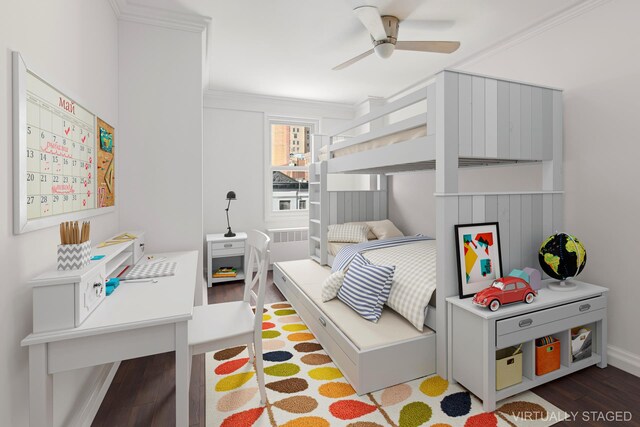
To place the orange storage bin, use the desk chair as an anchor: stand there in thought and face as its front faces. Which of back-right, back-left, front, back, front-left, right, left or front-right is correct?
back

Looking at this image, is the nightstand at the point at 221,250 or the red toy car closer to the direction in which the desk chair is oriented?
the nightstand

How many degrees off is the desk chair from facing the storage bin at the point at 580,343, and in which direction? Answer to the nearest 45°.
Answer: approximately 180°

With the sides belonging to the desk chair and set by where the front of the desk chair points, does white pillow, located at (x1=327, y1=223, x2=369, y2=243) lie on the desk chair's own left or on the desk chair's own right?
on the desk chair's own right

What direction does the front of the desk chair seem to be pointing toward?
to the viewer's left

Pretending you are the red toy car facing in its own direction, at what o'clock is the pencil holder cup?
The pencil holder cup is roughly at 12 o'clock from the red toy car.
